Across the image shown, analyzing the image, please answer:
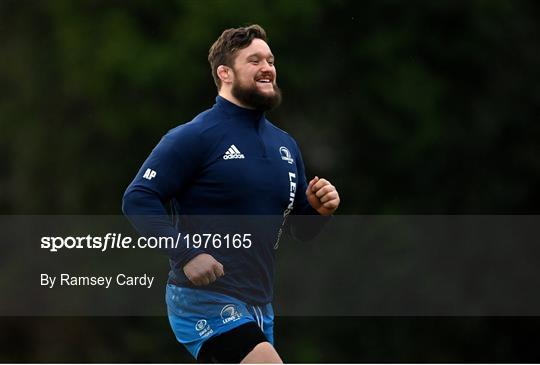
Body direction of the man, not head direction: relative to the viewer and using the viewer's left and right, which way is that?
facing the viewer and to the right of the viewer
